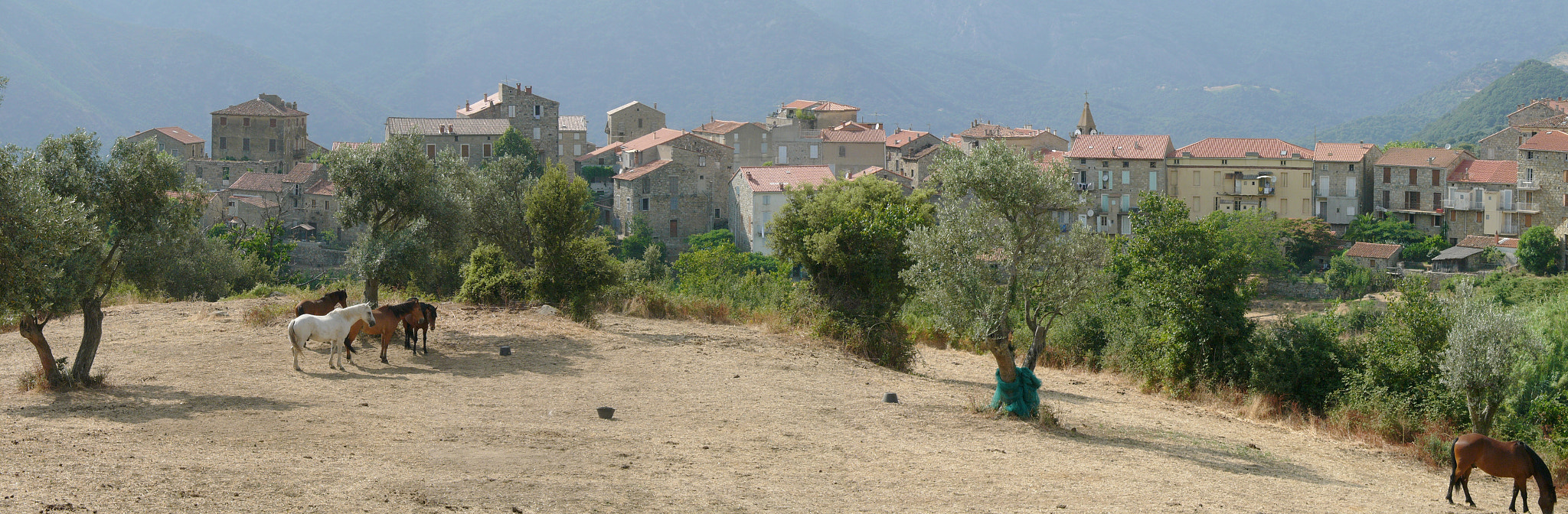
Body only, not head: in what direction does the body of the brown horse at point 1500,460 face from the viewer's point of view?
to the viewer's right

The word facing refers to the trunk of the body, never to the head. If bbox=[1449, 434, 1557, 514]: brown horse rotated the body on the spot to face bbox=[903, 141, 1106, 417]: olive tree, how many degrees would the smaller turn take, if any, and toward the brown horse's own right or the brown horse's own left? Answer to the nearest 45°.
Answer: approximately 180°

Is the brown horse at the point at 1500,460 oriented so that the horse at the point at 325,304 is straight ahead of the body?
no

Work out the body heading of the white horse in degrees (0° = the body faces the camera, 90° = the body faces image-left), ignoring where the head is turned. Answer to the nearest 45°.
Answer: approximately 270°

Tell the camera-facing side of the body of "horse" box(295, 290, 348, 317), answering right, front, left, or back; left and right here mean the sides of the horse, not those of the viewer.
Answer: right

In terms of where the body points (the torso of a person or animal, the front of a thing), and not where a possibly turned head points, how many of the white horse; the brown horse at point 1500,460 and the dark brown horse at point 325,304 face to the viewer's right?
3

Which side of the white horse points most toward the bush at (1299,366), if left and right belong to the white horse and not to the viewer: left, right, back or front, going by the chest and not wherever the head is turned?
front

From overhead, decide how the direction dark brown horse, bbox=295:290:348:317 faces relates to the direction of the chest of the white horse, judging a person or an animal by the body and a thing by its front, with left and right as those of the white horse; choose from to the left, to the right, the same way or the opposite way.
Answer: the same way

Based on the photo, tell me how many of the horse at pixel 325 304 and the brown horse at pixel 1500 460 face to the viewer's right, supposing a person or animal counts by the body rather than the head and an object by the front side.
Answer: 2

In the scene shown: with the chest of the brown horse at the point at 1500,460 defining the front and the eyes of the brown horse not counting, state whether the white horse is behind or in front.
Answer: behind
